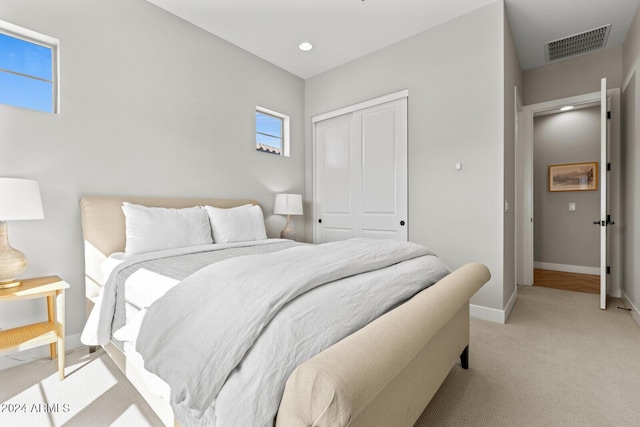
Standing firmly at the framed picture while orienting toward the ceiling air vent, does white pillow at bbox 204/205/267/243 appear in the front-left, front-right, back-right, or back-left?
front-right

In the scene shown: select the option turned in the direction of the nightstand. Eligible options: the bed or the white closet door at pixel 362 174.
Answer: the white closet door

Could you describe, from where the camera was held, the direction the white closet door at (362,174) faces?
facing the viewer and to the left of the viewer

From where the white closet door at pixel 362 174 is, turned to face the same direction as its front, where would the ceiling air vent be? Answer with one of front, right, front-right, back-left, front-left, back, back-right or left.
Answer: back-left

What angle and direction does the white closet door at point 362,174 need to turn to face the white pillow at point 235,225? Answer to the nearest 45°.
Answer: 0° — it already faces it

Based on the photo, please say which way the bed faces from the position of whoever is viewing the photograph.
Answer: facing the viewer and to the right of the viewer

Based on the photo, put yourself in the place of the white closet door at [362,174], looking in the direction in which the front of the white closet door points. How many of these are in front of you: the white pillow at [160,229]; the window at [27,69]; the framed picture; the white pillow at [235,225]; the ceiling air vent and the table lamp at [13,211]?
4

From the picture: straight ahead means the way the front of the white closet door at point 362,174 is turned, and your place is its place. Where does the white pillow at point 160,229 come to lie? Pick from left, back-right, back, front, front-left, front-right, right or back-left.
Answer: front

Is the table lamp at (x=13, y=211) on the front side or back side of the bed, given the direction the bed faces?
on the back side

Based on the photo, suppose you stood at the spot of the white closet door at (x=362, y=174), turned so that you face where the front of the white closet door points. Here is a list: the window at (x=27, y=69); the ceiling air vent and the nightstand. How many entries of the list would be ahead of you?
2

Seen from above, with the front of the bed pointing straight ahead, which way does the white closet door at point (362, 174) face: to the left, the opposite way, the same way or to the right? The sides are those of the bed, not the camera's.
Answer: to the right

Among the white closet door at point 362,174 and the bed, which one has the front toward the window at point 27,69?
the white closet door
